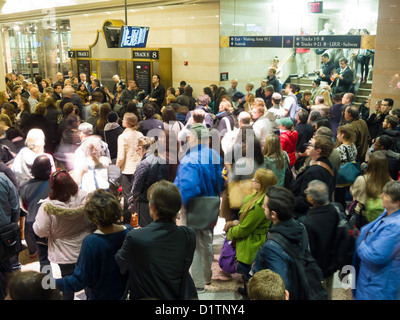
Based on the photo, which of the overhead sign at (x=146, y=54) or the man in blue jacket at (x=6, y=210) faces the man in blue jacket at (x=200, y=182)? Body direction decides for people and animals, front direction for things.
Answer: the overhead sign

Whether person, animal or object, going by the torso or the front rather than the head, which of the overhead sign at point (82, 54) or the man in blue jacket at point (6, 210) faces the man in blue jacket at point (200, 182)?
the overhead sign

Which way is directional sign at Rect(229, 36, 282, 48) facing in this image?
toward the camera

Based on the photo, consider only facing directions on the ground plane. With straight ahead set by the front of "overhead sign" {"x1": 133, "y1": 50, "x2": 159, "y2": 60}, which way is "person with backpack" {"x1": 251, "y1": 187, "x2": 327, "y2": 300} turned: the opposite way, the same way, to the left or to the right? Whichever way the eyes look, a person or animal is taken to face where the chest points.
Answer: the opposite way

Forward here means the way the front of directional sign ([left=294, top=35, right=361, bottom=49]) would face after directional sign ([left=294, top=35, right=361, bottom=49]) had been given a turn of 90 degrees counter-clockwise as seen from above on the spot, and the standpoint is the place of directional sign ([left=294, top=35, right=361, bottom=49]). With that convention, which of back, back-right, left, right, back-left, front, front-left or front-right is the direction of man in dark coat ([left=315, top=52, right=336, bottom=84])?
left

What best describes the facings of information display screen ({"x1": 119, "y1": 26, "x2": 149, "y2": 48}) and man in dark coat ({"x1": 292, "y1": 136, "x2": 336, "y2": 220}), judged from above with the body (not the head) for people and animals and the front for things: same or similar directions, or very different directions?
very different directions

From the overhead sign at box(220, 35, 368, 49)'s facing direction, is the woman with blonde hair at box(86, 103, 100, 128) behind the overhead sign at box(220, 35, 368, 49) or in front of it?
in front

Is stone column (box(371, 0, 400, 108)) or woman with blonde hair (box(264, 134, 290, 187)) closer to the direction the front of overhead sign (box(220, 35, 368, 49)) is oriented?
the woman with blonde hair

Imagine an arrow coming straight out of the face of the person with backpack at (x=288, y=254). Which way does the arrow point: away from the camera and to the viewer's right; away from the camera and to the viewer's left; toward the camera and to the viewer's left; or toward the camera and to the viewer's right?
away from the camera and to the viewer's left

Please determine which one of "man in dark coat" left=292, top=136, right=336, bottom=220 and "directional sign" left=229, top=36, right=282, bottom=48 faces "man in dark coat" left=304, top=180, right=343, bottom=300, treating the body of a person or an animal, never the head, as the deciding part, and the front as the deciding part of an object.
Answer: the directional sign

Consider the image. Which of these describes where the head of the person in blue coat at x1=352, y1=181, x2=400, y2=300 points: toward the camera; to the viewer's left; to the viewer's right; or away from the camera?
to the viewer's left

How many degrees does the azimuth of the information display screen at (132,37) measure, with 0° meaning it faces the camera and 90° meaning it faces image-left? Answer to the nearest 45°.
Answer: approximately 0°

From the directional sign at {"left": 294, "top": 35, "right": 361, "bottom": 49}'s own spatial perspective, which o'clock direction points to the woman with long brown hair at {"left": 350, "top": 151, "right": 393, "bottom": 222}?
The woman with long brown hair is roughly at 12 o'clock from the directional sign.

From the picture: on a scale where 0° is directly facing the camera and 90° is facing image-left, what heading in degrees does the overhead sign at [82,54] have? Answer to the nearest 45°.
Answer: approximately 0°

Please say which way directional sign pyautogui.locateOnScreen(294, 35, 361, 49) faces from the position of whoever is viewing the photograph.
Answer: facing the viewer

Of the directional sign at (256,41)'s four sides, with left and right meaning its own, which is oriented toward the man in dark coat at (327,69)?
left

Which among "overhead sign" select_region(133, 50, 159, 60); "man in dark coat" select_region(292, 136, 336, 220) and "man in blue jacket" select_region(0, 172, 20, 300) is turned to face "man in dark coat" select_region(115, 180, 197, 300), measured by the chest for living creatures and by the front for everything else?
the overhead sign

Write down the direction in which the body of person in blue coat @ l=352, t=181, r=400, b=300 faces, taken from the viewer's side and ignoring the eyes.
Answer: to the viewer's left

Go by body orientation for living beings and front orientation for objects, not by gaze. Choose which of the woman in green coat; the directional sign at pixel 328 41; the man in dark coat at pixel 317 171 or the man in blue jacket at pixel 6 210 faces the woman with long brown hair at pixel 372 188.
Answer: the directional sign
